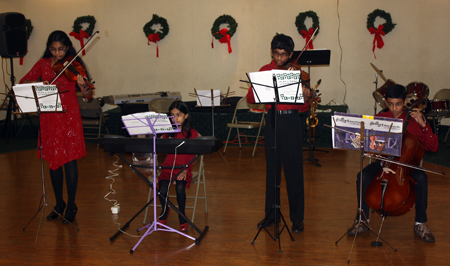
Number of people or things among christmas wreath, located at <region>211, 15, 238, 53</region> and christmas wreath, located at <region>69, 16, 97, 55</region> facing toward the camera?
2

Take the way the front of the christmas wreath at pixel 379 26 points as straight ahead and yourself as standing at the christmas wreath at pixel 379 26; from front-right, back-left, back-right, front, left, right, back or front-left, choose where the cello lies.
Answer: front

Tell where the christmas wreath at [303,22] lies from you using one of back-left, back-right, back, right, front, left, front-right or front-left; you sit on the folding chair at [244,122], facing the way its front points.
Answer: back

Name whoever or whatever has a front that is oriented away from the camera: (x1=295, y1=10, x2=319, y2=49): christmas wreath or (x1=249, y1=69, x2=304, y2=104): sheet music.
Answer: the sheet music

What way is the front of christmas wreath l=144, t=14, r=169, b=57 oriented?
toward the camera

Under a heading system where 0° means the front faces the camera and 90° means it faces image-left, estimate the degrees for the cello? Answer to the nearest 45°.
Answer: approximately 45°

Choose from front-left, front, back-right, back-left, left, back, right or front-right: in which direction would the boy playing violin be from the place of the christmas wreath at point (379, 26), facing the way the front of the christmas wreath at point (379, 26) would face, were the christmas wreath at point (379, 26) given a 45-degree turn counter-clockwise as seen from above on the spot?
front-right

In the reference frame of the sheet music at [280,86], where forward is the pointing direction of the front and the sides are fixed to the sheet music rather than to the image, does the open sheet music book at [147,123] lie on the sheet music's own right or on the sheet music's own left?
on the sheet music's own left

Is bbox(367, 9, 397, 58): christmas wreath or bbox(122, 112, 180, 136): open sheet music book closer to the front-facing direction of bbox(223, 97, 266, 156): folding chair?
the open sheet music book

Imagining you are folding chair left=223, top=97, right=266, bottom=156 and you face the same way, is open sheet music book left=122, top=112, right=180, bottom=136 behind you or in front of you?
in front

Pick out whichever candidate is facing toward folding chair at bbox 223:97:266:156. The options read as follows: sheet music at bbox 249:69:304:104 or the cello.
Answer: the sheet music

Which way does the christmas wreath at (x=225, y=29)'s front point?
toward the camera

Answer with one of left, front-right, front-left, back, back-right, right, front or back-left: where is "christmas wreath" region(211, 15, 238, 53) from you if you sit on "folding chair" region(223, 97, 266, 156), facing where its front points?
back-right

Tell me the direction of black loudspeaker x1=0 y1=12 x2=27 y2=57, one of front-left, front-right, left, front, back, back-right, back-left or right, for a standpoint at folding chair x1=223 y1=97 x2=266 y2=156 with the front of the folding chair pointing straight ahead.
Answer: front-right

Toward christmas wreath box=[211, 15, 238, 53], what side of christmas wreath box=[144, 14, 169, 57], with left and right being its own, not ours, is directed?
left

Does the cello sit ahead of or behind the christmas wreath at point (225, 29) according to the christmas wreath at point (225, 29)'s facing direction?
ahead

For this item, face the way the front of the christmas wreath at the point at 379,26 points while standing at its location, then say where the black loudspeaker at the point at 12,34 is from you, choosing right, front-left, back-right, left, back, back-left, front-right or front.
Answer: front-right
